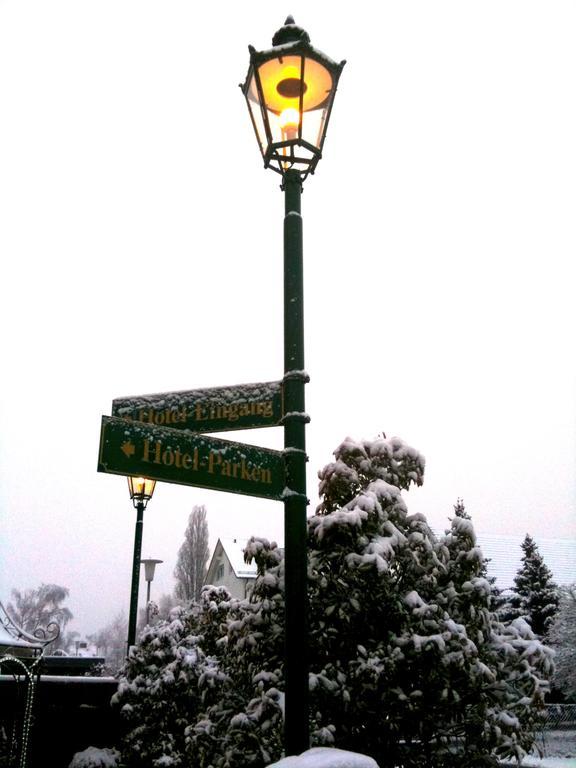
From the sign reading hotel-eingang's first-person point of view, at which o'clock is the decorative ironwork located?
The decorative ironwork is roughly at 4 o'clock from the sign reading hotel-eingang.

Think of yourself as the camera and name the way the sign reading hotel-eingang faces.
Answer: facing the viewer and to the left of the viewer

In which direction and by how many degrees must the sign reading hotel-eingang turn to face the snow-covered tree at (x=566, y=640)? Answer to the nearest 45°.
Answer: approximately 180°

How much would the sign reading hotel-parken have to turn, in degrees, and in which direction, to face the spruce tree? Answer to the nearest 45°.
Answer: approximately 90° to its left

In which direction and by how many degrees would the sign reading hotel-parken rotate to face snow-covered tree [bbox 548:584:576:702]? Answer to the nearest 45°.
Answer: approximately 90° to its left

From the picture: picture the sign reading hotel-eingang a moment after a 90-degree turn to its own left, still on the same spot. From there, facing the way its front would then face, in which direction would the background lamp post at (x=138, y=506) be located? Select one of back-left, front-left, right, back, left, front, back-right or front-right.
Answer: back-left

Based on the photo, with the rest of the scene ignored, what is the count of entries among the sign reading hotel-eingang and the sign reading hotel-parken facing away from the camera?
0
